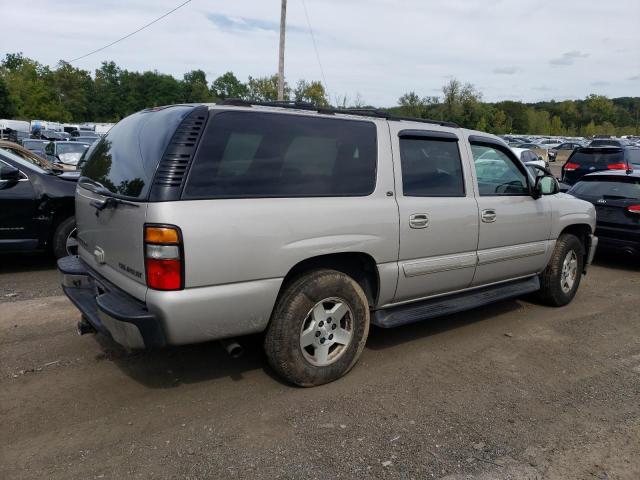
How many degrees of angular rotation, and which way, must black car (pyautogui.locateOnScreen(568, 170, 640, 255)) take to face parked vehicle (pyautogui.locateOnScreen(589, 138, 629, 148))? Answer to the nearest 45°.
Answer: approximately 45° to its left

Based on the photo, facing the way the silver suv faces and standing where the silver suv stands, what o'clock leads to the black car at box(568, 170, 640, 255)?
The black car is roughly at 12 o'clock from the silver suv.

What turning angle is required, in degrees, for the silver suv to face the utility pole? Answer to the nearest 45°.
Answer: approximately 45° to its left

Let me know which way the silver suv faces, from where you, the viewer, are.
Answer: facing away from the viewer and to the right of the viewer

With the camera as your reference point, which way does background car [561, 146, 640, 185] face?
facing away from the viewer and to the right of the viewer
